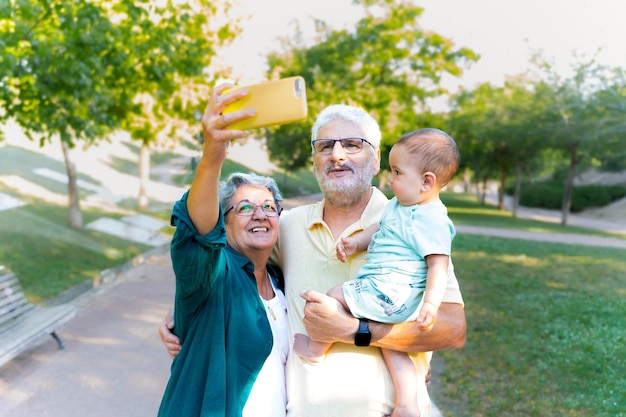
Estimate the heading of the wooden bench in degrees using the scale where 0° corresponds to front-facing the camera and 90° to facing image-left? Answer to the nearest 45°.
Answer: approximately 315°

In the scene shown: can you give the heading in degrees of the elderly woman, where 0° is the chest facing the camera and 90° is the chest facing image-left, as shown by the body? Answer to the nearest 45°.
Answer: approximately 315°

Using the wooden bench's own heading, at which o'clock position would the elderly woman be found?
The elderly woman is roughly at 1 o'clock from the wooden bench.

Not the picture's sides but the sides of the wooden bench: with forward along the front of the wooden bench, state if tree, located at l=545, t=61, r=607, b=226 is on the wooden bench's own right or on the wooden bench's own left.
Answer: on the wooden bench's own left

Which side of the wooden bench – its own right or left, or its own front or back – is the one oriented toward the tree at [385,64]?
left

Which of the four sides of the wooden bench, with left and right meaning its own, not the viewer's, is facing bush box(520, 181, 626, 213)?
left

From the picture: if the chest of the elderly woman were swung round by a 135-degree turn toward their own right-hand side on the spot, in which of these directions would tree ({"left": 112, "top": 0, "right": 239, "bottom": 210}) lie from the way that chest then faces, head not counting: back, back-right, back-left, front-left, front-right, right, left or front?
right

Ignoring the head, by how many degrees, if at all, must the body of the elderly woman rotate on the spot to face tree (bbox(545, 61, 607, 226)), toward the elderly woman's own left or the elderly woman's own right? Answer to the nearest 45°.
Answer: approximately 90° to the elderly woman's own left
